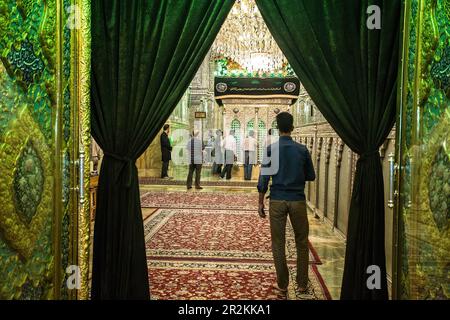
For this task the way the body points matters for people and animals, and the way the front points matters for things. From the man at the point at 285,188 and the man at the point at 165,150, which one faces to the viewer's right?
the man at the point at 165,150

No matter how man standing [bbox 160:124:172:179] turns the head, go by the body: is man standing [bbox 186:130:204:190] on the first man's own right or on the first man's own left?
on the first man's own right

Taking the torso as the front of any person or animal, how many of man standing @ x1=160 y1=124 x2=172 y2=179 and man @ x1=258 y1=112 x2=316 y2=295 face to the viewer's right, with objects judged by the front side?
1

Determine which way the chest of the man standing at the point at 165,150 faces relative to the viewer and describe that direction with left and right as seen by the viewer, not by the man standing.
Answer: facing to the right of the viewer

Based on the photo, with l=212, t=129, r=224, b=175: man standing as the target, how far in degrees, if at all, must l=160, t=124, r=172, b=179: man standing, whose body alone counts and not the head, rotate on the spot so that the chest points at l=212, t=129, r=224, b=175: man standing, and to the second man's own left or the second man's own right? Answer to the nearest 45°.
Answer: approximately 45° to the second man's own left

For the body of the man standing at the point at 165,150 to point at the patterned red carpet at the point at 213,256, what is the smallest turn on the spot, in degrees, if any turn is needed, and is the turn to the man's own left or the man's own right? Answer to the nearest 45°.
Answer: approximately 90° to the man's own right

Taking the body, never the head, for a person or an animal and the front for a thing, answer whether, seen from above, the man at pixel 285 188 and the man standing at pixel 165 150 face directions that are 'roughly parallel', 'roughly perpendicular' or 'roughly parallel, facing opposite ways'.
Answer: roughly perpendicular

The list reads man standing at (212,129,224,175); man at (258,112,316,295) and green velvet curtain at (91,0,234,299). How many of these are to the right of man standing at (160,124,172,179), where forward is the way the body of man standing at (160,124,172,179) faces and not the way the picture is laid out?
2

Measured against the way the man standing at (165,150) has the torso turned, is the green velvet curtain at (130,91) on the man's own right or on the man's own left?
on the man's own right

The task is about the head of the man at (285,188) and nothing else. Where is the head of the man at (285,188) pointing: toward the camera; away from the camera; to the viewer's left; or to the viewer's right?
away from the camera

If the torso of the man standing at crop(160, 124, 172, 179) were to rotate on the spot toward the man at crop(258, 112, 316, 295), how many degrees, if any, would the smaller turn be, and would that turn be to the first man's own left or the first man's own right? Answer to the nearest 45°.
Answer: approximately 90° to the first man's own right

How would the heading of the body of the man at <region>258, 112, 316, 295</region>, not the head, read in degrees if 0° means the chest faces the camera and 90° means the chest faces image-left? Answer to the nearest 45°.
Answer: approximately 180°
